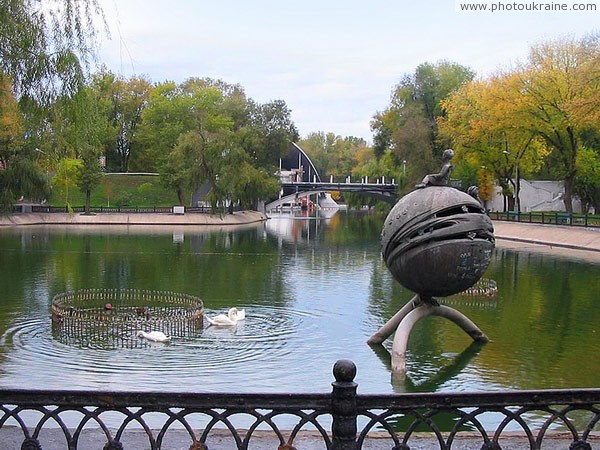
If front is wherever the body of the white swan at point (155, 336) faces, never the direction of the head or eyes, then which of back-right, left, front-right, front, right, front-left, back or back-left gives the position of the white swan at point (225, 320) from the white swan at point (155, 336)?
back-right

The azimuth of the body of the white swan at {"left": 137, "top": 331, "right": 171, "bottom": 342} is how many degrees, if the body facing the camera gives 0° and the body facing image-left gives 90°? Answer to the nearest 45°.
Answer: approximately 90°

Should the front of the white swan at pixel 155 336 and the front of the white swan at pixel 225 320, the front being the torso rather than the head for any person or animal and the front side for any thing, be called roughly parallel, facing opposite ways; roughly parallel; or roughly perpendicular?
roughly parallel, facing opposite ways

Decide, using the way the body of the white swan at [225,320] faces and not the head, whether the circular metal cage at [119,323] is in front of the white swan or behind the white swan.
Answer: behind

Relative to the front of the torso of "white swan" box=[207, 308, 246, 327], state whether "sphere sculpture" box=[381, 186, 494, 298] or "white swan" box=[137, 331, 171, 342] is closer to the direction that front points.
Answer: the sphere sculpture

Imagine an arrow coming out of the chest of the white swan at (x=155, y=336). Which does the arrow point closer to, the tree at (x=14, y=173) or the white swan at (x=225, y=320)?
the tree

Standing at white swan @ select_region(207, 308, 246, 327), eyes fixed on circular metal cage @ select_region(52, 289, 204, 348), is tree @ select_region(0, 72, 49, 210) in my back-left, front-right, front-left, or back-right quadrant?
front-right

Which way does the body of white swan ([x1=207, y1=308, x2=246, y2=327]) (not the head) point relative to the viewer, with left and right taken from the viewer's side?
facing to the right of the viewer

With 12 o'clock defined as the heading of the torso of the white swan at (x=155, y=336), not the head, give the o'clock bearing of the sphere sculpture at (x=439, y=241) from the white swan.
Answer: The sphere sculpture is roughly at 7 o'clock from the white swan.

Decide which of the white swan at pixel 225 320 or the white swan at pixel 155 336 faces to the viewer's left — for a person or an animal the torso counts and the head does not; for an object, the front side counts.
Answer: the white swan at pixel 155 336

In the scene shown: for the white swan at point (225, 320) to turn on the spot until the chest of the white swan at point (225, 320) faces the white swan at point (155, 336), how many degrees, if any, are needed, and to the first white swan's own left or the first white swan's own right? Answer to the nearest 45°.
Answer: approximately 135° to the first white swan's own right

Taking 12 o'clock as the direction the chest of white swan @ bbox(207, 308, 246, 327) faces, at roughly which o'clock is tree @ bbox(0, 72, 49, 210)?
The tree is roughly at 8 o'clock from the white swan.

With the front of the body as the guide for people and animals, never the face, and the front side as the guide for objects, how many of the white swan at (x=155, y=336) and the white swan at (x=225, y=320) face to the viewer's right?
1
